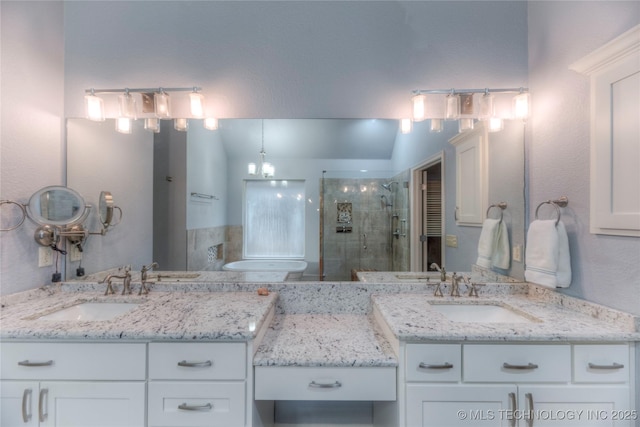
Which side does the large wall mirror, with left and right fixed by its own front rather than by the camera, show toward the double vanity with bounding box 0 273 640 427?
front

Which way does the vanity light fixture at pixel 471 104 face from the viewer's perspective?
toward the camera

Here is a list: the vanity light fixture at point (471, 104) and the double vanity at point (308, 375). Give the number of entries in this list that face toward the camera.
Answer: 2

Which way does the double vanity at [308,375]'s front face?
toward the camera

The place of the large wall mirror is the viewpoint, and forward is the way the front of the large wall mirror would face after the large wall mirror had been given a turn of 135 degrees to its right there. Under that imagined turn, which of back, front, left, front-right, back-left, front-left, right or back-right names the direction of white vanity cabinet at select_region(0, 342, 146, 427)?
left

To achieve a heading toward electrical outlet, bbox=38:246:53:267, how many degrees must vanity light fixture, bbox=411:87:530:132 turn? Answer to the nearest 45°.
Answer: approximately 45° to its right

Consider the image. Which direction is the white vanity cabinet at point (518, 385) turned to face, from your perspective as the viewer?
facing the viewer

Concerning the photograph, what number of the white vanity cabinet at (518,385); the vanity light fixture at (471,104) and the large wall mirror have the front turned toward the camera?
3

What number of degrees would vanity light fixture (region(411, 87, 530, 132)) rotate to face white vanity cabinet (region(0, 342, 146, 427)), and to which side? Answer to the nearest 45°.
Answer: approximately 45° to its right
